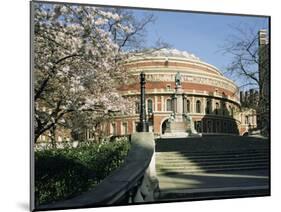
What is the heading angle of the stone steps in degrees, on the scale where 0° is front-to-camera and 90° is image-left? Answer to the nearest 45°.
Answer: approximately 0°

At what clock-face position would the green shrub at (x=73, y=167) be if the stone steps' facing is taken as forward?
The green shrub is roughly at 2 o'clock from the stone steps.
